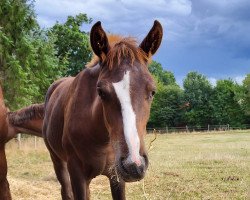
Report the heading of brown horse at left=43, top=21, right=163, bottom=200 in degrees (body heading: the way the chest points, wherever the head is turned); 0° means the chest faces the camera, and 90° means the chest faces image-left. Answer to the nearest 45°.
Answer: approximately 315°

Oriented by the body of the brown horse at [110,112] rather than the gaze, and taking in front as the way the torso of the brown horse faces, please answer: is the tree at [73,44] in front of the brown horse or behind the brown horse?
behind
